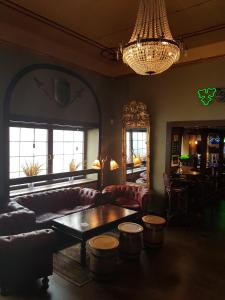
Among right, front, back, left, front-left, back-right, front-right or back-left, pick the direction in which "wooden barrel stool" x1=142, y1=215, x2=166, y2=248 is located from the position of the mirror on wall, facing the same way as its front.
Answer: front-left

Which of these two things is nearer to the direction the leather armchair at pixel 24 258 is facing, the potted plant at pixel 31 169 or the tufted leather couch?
the tufted leather couch

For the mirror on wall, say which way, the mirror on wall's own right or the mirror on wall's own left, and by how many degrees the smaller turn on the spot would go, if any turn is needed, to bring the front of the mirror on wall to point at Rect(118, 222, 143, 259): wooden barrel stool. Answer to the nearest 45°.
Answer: approximately 45° to the mirror on wall's own left

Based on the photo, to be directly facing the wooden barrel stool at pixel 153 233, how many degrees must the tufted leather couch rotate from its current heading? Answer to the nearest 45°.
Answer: approximately 45° to its left

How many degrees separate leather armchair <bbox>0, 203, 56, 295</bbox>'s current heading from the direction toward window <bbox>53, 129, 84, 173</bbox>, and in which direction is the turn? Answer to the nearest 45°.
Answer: approximately 45° to its left

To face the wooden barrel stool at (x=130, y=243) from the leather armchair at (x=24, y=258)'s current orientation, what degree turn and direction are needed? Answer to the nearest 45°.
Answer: approximately 45° to its right

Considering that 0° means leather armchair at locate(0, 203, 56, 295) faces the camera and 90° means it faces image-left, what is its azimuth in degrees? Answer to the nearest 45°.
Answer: approximately 225°

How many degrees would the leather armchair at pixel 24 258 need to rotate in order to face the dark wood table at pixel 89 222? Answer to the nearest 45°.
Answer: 0° — it already faces it

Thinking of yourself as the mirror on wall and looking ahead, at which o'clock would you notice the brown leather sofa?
The brown leather sofa is roughly at 12 o'clock from the mirror on wall.
